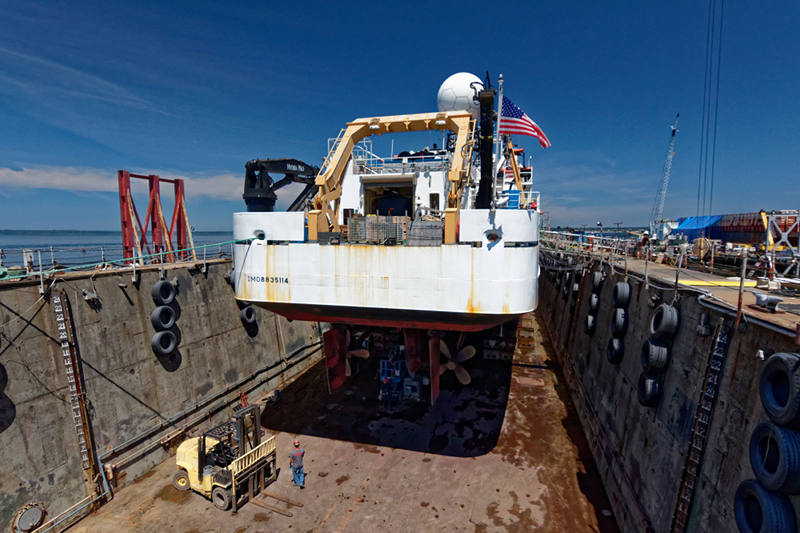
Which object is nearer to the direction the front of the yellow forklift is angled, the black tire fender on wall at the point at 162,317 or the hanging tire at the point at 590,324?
the hanging tire

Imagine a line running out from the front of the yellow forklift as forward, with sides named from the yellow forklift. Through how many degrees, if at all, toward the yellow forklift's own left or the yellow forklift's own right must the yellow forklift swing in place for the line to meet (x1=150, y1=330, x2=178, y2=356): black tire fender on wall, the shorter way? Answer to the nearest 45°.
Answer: approximately 180°

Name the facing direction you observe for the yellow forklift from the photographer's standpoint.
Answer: facing the viewer and to the right of the viewer

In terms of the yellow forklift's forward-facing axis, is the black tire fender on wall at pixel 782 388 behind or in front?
in front

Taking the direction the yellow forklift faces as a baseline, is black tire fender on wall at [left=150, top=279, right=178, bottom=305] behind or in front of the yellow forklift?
behind

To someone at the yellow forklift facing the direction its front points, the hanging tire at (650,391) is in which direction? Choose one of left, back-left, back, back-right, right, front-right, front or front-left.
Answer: front

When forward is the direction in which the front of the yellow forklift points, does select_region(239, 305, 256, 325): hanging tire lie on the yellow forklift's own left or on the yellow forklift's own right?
on the yellow forklift's own left

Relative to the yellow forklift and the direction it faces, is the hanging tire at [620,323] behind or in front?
in front
